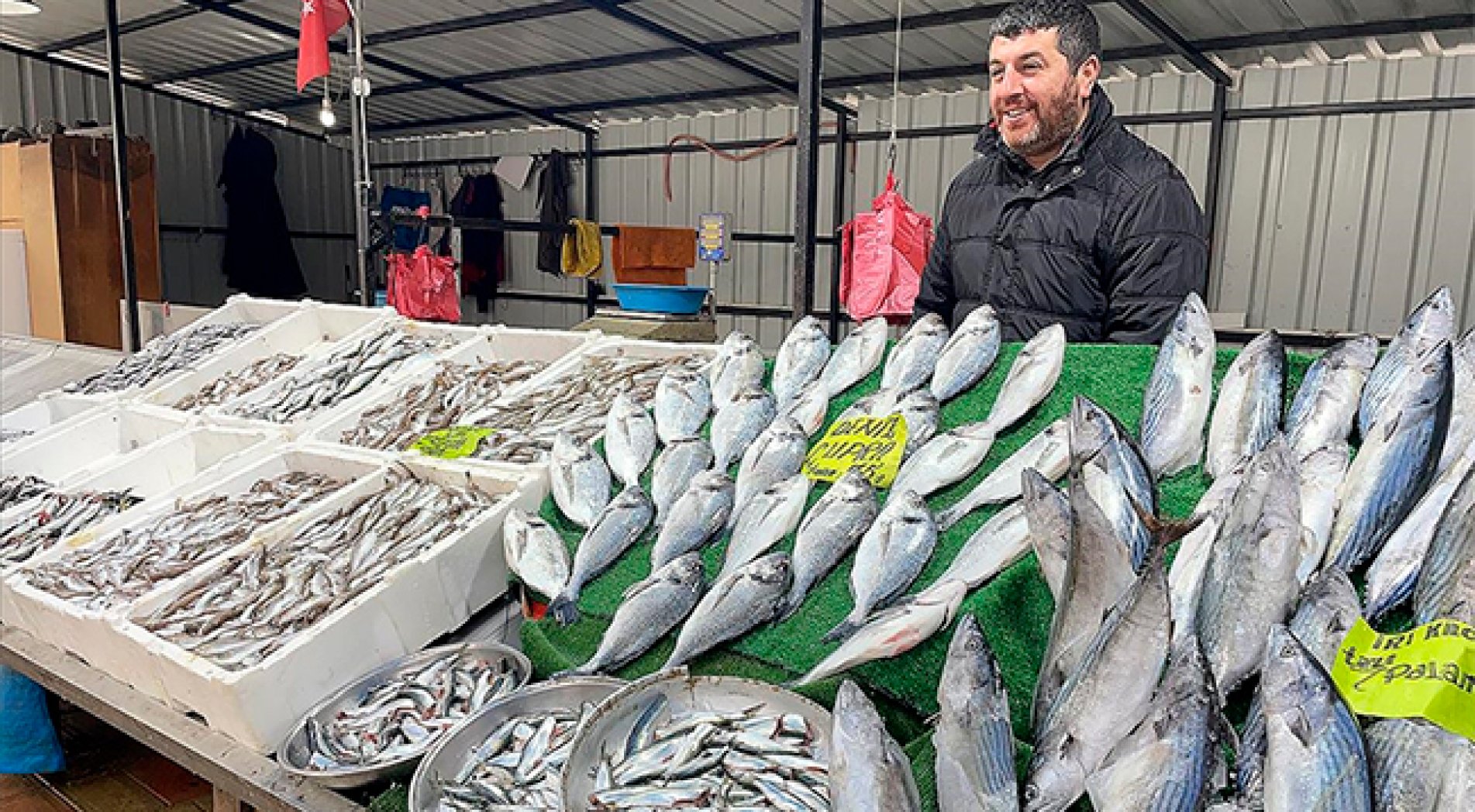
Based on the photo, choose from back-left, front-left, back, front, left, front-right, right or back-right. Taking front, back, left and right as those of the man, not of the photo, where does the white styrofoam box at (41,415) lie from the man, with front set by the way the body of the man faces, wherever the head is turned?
front-right

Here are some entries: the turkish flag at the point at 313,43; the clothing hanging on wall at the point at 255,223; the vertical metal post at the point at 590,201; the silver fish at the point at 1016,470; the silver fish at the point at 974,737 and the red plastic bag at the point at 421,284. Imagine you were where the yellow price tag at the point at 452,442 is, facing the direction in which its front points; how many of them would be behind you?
4

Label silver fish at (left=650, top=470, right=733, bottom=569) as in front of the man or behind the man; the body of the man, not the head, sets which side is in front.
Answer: in front

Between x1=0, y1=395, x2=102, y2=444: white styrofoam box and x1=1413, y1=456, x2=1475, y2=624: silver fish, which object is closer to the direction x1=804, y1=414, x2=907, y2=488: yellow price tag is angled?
the silver fish

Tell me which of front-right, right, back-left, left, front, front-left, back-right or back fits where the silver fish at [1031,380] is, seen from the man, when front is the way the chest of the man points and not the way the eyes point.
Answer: front-left

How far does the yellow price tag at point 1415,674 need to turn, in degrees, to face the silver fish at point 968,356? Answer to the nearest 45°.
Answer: approximately 135° to its right

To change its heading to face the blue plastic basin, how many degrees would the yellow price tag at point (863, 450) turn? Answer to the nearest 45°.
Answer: approximately 180°

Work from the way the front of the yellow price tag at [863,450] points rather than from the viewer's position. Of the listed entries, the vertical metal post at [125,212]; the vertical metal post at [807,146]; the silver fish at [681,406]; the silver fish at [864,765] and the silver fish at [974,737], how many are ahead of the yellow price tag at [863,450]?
2

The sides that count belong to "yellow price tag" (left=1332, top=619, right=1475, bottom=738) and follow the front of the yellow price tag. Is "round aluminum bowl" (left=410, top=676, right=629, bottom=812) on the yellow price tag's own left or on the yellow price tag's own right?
on the yellow price tag's own right

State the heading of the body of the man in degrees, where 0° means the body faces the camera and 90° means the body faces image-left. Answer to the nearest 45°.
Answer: approximately 45°

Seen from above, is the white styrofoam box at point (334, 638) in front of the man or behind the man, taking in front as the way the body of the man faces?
in front

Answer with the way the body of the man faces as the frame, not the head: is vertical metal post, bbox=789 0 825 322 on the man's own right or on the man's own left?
on the man's own right

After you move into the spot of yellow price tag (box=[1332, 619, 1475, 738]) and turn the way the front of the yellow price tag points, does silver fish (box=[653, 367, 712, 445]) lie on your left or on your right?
on your right

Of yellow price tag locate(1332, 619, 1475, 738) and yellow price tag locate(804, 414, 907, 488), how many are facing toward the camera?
2

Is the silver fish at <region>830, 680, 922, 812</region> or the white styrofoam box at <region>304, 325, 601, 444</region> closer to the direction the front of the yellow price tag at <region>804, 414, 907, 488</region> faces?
the silver fish

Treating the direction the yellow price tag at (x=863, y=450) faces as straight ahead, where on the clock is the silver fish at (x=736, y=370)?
The silver fish is roughly at 5 o'clock from the yellow price tag.

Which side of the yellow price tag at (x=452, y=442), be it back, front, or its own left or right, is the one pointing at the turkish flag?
back
